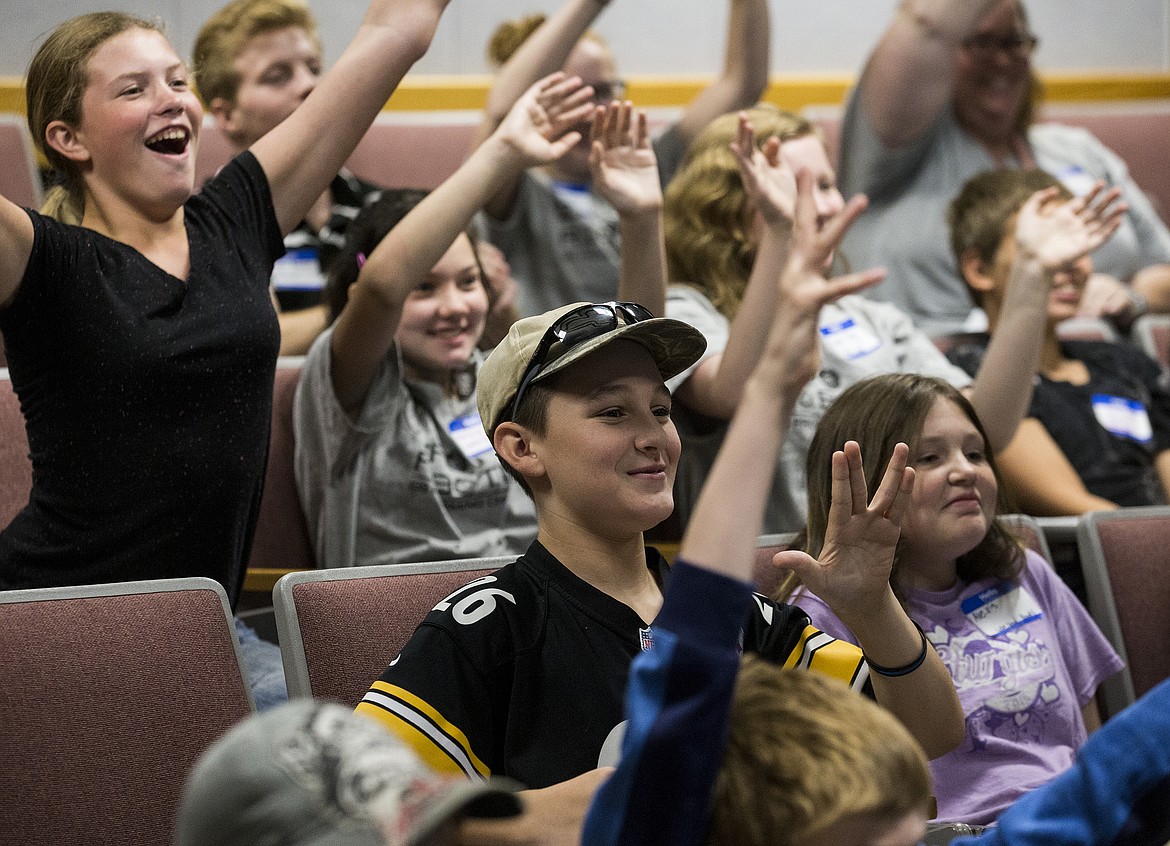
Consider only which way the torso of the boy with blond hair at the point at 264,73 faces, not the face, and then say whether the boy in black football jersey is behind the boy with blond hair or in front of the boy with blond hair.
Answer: in front

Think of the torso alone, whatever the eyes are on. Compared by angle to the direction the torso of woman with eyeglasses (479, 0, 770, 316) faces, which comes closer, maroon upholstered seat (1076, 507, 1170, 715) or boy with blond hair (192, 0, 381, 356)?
the maroon upholstered seat

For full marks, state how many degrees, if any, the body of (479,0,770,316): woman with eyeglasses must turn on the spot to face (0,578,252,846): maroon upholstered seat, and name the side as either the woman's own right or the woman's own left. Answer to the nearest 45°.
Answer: approximately 45° to the woman's own right

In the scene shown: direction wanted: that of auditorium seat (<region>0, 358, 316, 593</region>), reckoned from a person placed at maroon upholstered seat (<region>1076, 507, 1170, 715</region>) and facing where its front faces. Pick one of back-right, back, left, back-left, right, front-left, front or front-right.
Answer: back-right

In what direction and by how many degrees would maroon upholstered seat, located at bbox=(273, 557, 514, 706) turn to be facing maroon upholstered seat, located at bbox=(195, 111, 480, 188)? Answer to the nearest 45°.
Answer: approximately 135° to its left

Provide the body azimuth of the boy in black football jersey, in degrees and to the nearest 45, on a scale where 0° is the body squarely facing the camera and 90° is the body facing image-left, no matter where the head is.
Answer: approximately 315°

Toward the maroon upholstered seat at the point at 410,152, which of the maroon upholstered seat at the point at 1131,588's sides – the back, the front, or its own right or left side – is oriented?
back

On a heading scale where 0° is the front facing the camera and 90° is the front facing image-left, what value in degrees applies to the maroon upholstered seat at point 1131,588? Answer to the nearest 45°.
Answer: approximately 315°

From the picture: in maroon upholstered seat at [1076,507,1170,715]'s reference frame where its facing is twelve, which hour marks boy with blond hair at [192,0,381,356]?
The boy with blond hair is roughly at 5 o'clock from the maroon upholstered seat.

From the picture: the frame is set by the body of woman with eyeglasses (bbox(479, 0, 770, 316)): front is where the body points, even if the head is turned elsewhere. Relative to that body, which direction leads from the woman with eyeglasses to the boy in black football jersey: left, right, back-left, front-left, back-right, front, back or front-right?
front-right
